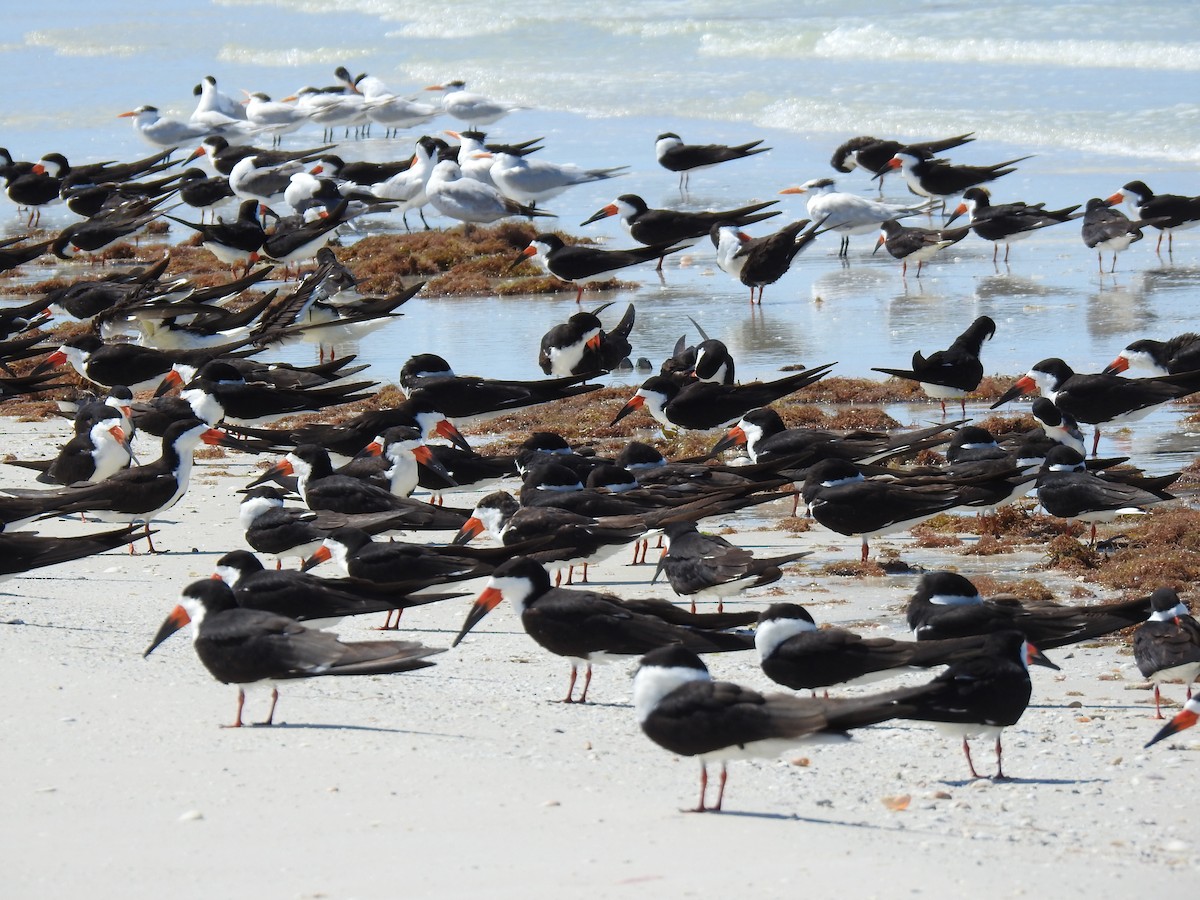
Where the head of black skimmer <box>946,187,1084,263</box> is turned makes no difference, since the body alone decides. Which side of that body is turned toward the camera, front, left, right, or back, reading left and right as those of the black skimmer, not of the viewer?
left

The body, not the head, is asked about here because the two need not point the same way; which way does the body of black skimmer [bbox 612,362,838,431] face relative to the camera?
to the viewer's left

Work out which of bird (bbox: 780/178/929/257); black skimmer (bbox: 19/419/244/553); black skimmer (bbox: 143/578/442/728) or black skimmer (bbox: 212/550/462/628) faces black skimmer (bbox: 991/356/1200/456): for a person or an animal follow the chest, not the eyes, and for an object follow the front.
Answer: black skimmer (bbox: 19/419/244/553)

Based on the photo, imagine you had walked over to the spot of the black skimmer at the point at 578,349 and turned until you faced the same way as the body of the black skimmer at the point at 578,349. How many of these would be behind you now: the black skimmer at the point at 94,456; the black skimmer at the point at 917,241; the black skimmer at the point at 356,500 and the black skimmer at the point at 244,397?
1

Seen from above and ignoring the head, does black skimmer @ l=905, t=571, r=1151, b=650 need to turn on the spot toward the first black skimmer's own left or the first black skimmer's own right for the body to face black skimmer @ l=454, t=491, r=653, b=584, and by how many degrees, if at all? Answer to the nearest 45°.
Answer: approximately 45° to the first black skimmer's own right

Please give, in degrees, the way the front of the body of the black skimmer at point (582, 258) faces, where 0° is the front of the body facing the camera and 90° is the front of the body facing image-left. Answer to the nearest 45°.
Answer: approximately 90°

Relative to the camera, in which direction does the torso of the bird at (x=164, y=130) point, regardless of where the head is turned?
to the viewer's left

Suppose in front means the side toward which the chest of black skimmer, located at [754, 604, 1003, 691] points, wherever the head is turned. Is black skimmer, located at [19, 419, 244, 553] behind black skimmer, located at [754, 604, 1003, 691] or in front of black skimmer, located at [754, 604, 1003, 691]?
in front

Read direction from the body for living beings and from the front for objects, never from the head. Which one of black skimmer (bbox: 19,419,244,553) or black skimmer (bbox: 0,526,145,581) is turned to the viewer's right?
black skimmer (bbox: 19,419,244,553)

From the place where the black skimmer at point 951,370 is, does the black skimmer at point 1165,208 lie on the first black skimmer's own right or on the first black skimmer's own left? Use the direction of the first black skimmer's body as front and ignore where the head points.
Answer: on the first black skimmer's own left

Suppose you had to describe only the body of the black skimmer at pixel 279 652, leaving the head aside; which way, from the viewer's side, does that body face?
to the viewer's left

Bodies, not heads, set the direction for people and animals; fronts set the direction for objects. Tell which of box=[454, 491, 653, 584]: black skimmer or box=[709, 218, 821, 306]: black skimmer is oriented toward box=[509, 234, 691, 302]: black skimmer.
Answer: box=[709, 218, 821, 306]: black skimmer

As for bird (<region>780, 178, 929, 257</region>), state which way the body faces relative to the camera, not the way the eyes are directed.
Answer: to the viewer's left

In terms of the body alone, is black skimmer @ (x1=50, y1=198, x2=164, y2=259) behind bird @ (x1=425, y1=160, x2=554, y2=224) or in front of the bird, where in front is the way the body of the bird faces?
in front

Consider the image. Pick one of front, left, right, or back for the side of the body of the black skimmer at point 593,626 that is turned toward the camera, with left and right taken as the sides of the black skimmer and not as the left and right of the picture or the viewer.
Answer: left

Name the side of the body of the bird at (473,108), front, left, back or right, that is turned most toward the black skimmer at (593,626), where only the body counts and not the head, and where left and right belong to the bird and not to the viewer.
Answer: left

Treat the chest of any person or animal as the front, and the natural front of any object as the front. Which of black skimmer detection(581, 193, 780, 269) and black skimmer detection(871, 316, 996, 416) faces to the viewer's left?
black skimmer detection(581, 193, 780, 269)

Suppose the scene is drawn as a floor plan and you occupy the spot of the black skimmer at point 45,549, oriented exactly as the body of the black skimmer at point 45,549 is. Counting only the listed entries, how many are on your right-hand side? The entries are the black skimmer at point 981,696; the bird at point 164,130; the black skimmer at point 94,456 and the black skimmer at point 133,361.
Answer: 3
